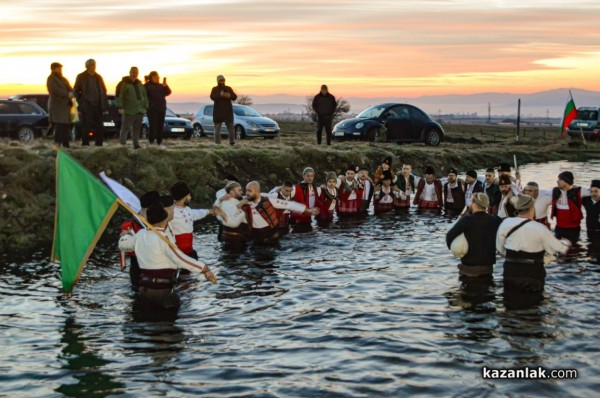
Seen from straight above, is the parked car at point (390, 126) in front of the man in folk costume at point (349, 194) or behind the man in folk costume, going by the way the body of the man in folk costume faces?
behind

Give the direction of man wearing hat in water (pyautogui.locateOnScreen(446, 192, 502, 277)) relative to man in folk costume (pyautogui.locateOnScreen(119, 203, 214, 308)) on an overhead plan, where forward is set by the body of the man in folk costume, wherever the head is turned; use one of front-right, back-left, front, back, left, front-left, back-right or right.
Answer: front-right

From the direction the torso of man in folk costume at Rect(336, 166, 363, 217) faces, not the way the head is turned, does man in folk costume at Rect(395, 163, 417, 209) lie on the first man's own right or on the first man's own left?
on the first man's own left

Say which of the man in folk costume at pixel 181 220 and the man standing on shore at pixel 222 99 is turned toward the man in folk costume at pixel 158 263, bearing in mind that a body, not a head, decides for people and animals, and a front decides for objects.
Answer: the man standing on shore

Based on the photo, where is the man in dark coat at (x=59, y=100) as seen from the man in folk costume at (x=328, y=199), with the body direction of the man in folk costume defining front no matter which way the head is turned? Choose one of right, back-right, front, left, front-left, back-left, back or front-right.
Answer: back-right

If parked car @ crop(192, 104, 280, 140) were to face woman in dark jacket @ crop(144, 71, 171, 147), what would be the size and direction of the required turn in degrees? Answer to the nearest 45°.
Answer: approximately 45° to its right

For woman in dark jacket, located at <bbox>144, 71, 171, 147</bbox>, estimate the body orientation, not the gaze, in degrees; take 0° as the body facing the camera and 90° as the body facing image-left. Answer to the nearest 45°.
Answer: approximately 315°

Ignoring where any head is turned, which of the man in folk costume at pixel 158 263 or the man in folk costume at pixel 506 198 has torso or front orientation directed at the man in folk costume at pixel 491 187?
the man in folk costume at pixel 158 263

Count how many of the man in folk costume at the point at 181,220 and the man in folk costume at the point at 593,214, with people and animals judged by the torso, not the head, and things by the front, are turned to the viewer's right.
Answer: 1

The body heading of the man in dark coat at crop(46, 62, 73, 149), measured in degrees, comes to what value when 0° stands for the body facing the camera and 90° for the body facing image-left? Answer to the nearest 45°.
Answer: approximately 315°

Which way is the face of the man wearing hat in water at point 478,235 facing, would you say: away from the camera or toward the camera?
away from the camera
